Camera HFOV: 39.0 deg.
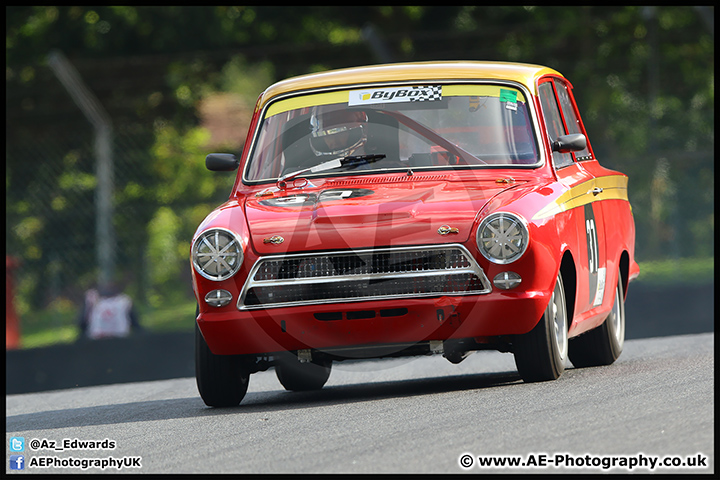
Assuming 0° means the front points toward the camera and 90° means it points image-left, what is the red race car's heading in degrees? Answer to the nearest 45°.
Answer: approximately 0°

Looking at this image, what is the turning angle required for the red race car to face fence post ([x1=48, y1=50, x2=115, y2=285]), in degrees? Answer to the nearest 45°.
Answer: approximately 135° to its right
